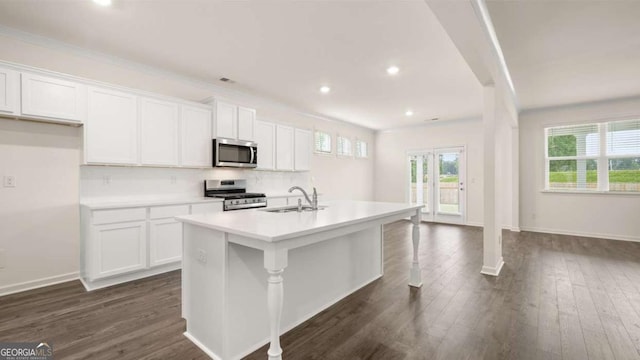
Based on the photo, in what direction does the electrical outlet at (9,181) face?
toward the camera

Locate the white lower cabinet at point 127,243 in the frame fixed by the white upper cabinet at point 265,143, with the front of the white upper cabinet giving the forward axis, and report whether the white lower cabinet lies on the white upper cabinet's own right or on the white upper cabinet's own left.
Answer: on the white upper cabinet's own right

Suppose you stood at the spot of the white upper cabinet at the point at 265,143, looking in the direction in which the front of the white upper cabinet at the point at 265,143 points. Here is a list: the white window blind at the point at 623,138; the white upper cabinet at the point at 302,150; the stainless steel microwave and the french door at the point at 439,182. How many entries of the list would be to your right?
1

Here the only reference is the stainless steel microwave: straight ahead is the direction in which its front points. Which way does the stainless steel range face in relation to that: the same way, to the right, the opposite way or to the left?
the same way

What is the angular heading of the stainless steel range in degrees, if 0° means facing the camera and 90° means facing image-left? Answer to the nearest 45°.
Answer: approximately 315°

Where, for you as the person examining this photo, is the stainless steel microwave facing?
facing the viewer and to the right of the viewer

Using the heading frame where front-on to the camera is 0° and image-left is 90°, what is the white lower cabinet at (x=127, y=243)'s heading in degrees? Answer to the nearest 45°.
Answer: approximately 315°

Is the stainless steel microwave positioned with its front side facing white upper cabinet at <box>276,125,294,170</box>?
no

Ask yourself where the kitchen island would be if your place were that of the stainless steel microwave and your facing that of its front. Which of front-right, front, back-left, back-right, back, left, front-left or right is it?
front-right

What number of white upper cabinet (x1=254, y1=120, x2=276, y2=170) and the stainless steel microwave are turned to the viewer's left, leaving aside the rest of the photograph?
0

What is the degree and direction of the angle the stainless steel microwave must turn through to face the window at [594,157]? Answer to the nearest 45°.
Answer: approximately 45° to its left

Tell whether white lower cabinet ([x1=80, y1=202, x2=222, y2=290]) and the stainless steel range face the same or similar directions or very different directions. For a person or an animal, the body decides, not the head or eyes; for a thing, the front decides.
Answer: same or similar directions

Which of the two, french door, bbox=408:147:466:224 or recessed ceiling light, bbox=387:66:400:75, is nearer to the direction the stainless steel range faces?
the recessed ceiling light

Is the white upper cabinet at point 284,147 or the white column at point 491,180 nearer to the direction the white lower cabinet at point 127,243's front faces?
the white column
